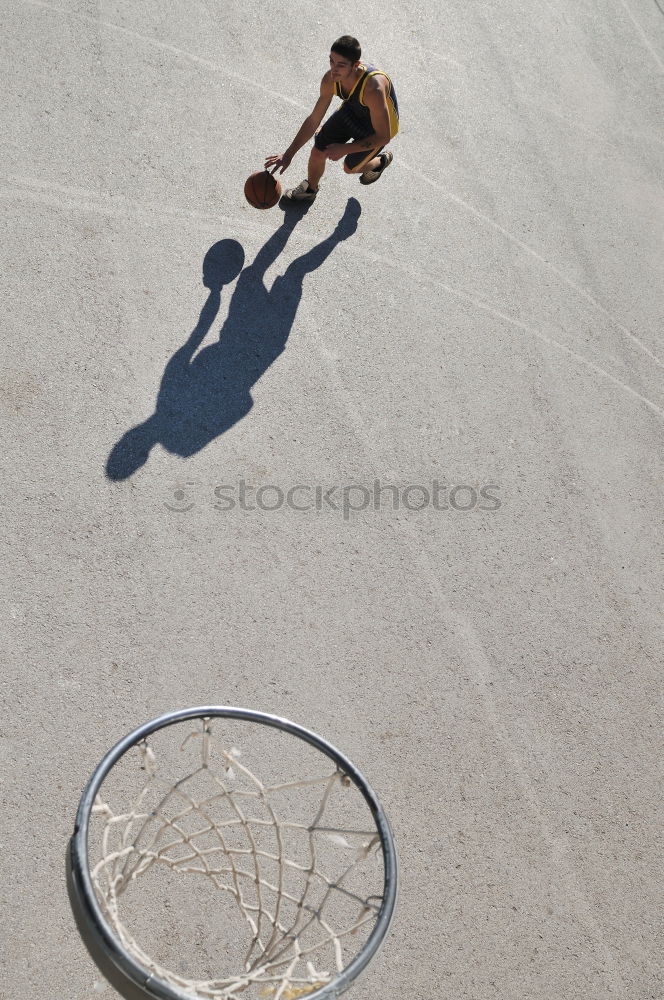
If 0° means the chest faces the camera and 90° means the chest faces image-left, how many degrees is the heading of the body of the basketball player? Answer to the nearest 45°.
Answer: approximately 45°

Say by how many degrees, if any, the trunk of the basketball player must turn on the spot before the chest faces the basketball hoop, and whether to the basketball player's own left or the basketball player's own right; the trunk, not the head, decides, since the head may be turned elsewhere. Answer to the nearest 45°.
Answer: approximately 45° to the basketball player's own left
